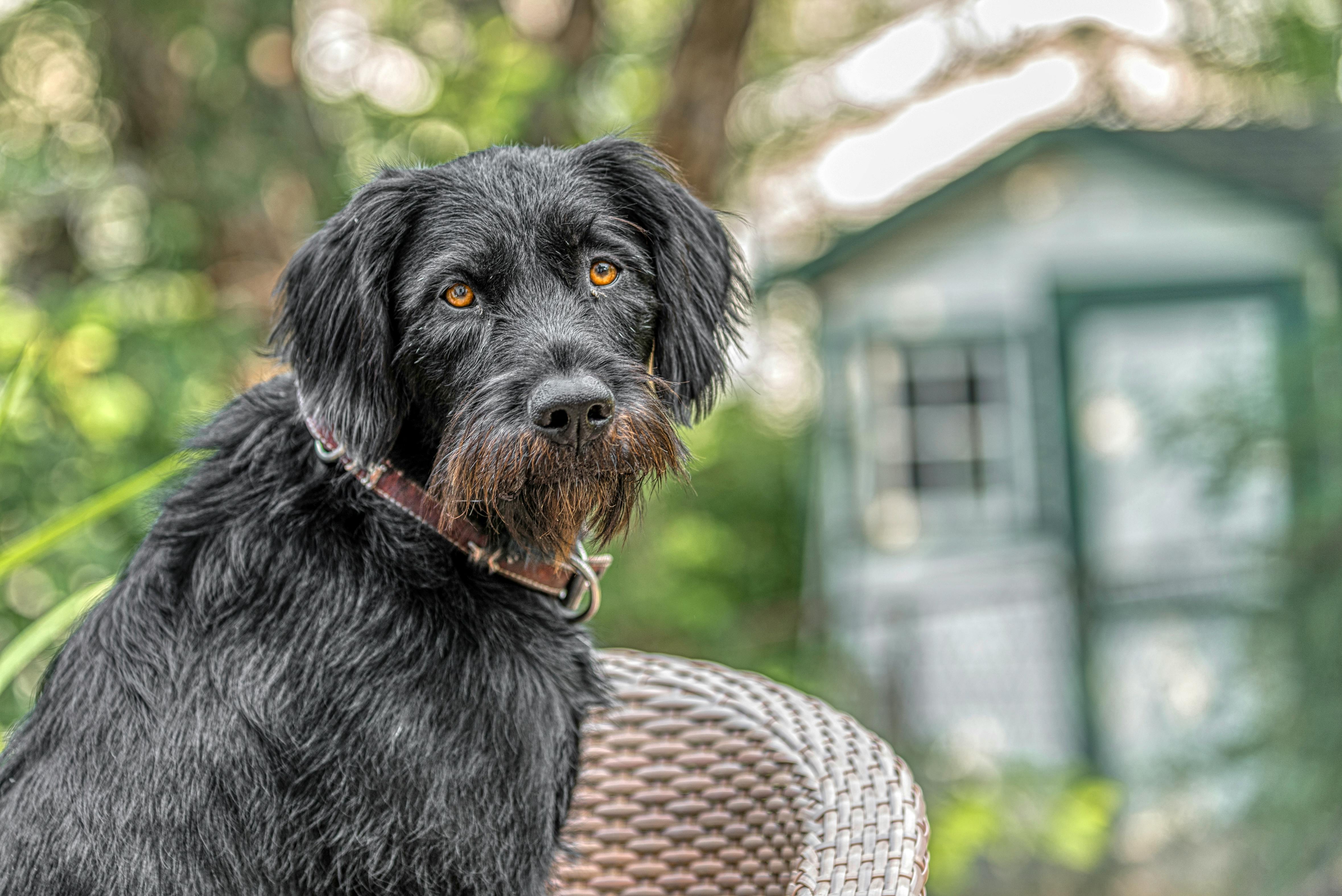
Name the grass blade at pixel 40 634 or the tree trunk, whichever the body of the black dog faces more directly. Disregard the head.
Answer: the tree trunk

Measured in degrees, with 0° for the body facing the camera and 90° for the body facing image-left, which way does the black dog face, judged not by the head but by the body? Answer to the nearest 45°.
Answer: approximately 270°

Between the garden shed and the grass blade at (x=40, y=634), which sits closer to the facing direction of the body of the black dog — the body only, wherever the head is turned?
the garden shed

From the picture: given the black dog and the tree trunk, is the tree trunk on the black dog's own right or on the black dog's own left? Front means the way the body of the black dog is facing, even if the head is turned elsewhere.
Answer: on the black dog's own left

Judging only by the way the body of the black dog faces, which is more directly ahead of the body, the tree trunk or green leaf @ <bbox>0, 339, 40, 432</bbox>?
the tree trunk
